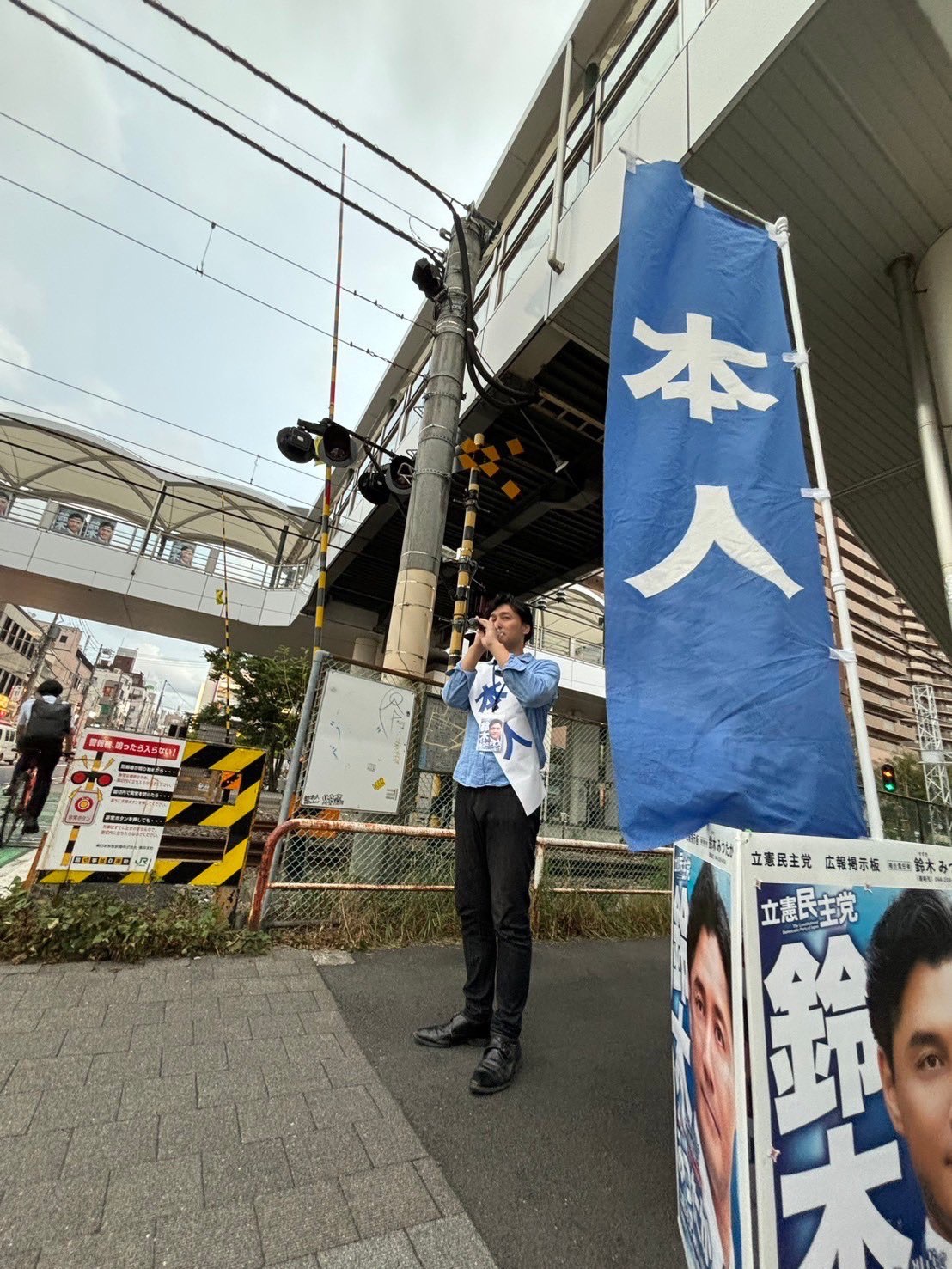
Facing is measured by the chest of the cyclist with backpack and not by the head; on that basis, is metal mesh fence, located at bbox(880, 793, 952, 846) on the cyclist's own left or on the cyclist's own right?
on the cyclist's own right

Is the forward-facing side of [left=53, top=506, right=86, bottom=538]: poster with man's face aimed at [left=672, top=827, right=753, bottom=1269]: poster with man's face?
yes

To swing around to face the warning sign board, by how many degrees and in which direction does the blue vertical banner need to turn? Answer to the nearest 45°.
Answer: approximately 90° to its right

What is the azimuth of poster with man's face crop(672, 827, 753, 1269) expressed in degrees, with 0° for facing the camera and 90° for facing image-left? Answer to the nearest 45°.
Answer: approximately 45°

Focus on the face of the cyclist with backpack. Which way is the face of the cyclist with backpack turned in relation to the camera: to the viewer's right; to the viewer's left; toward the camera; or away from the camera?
away from the camera

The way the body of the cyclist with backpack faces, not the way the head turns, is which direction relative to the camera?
away from the camera

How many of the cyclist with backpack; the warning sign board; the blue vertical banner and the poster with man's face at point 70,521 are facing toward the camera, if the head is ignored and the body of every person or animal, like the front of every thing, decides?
3

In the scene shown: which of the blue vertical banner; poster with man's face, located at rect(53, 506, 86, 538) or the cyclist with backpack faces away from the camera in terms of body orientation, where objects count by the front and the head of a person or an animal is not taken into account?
the cyclist with backpack

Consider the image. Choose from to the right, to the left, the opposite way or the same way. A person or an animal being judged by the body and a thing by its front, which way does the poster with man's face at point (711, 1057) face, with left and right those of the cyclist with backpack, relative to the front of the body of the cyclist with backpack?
to the left

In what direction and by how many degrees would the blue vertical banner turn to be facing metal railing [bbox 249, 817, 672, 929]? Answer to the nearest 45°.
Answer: approximately 135° to its right
